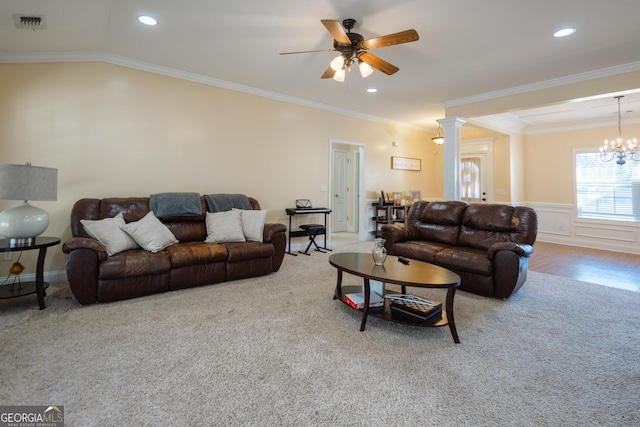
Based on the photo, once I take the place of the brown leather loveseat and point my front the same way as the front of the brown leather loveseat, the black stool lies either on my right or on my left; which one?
on my right

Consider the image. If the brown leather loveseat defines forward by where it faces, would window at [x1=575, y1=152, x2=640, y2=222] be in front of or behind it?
behind

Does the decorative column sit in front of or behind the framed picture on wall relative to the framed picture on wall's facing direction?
in front

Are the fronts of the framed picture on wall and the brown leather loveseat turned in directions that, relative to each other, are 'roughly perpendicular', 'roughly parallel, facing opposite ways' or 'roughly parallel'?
roughly perpendicular

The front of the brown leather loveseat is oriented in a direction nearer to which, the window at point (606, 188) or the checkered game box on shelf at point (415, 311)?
the checkered game box on shelf

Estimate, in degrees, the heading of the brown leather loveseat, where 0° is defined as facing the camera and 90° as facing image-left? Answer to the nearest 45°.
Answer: approximately 45°
